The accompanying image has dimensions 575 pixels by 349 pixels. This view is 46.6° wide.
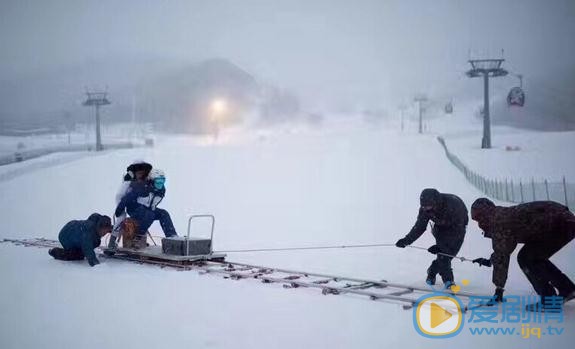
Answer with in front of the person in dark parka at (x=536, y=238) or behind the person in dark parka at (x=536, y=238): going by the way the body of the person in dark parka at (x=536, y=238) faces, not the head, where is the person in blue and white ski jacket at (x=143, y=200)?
in front

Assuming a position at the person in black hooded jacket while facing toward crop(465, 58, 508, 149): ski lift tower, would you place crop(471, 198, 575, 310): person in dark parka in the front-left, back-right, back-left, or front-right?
back-right

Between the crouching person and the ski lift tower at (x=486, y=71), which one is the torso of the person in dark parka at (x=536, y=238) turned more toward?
the crouching person

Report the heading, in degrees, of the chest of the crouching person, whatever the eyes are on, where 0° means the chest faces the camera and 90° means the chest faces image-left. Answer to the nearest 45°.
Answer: approximately 270°

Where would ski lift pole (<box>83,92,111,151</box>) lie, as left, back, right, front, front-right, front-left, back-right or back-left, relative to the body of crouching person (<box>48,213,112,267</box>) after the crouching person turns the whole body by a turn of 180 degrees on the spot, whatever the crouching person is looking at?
right

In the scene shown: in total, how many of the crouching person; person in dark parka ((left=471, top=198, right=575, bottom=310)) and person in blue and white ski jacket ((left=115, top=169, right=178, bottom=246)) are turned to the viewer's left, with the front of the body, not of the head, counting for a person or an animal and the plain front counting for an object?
1

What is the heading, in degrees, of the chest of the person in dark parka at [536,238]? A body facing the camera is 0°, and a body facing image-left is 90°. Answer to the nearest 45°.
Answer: approximately 90°

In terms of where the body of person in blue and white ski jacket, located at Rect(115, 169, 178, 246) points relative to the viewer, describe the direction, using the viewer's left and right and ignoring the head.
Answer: facing the viewer and to the right of the viewer

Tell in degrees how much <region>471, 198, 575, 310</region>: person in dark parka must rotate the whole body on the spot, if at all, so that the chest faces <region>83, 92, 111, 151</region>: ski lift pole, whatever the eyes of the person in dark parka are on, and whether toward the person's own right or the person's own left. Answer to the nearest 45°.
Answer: approximately 45° to the person's own right

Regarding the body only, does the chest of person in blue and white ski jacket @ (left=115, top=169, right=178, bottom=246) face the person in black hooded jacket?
yes

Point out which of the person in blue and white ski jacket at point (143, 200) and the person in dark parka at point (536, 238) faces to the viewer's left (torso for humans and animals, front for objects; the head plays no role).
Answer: the person in dark parka at point (536, 238)

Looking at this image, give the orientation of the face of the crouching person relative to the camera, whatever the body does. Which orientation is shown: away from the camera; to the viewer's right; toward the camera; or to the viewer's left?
to the viewer's right

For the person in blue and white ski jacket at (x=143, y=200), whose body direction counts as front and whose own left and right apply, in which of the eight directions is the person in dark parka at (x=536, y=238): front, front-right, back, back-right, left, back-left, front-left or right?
front

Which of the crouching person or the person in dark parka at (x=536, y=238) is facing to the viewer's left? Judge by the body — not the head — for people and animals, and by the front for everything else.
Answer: the person in dark parka
